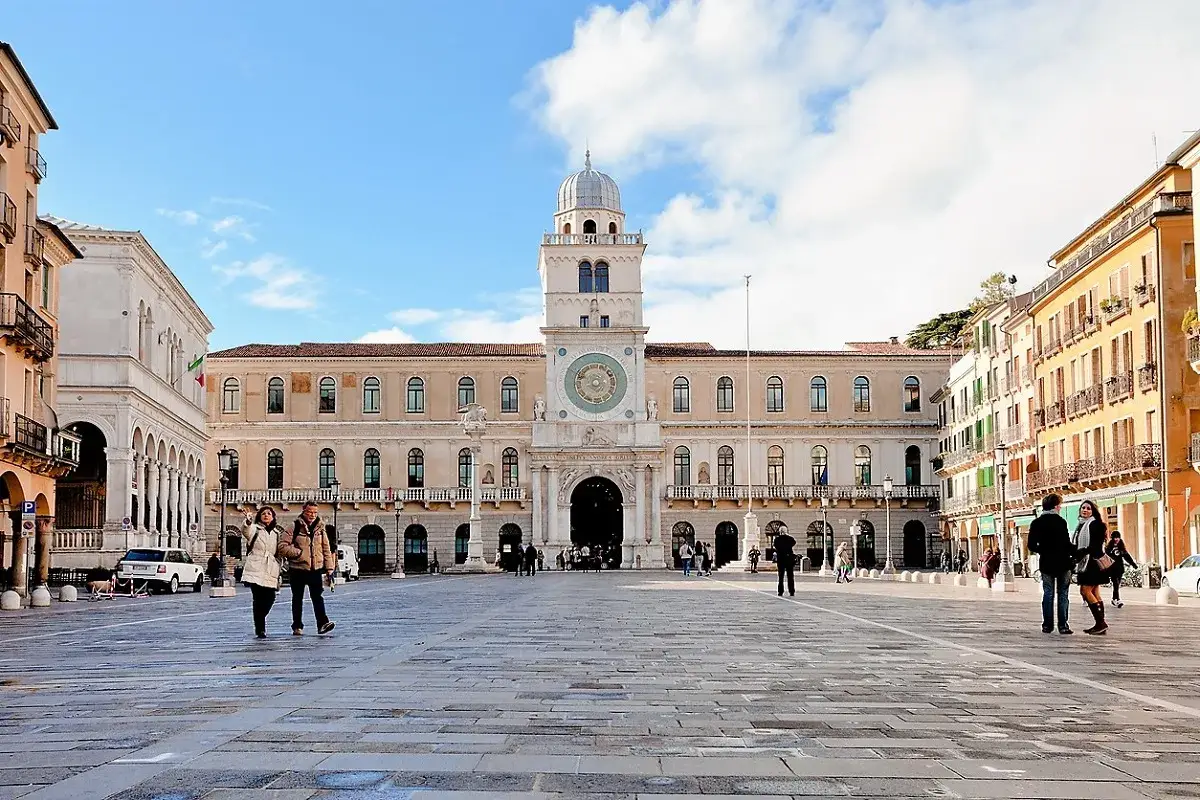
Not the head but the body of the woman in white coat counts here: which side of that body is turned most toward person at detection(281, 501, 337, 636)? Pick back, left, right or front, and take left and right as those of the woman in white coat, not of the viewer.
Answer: left

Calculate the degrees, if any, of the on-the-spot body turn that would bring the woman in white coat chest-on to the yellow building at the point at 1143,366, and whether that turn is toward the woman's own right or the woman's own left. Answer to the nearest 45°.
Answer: approximately 90° to the woman's own left

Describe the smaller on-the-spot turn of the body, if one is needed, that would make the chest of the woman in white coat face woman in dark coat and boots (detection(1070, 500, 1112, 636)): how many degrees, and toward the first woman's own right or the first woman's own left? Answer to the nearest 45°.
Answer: approximately 45° to the first woman's own left

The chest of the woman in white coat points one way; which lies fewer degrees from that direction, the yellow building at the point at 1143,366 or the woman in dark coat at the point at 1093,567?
the woman in dark coat

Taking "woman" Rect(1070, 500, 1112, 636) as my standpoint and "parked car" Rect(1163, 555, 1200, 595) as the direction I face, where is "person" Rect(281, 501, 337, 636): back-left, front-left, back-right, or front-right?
back-left

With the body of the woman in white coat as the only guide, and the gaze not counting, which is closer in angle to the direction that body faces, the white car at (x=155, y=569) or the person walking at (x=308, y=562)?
the person walking
